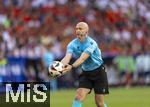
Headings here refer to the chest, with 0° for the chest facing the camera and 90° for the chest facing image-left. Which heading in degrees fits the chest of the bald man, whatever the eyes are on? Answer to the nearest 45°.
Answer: approximately 45°
